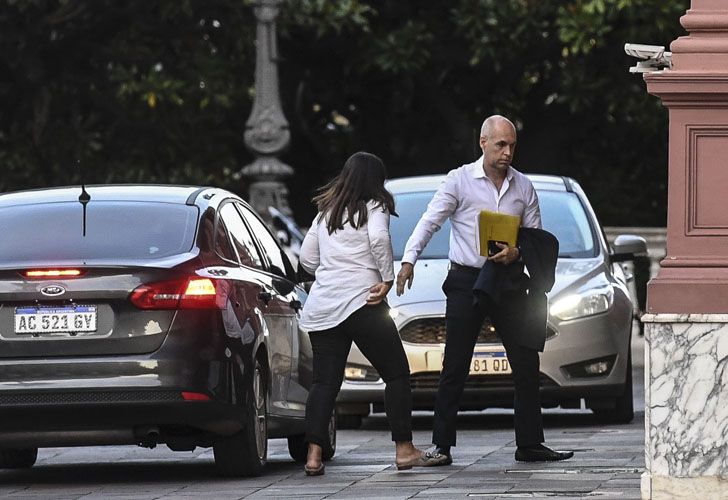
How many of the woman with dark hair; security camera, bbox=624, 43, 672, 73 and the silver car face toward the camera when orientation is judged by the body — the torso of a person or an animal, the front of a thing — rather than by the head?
1

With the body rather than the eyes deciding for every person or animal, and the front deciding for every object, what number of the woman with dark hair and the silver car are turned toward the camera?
1

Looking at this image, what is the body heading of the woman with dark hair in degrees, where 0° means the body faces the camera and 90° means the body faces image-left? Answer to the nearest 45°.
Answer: approximately 225°

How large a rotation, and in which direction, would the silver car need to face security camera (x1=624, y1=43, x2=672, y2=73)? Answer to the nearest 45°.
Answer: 0° — it already faces it

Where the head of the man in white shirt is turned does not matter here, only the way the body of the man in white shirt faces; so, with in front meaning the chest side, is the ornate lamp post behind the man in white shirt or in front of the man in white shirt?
behind

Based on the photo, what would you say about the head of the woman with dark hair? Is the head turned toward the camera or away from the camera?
away from the camera

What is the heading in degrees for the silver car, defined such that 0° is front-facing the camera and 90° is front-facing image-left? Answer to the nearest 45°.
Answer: approximately 0°

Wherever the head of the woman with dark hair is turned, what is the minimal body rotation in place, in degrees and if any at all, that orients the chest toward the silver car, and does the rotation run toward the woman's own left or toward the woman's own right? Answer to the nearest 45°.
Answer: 0° — they already face it

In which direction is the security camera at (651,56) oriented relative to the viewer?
to the viewer's left

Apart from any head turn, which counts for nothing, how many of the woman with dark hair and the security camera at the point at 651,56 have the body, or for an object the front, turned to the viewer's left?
1

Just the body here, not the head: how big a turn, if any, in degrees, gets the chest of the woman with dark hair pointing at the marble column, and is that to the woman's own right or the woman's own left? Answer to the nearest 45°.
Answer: approximately 90° to the woman's own right

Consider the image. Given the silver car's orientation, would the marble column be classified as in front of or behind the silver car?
in front
